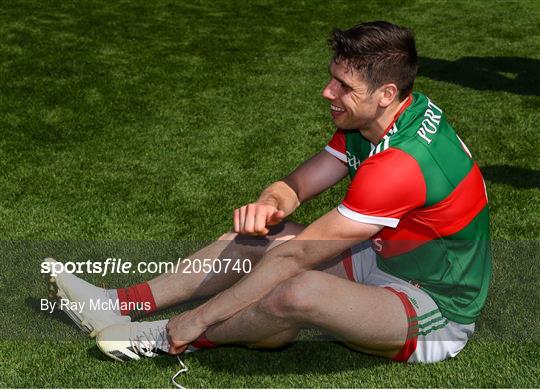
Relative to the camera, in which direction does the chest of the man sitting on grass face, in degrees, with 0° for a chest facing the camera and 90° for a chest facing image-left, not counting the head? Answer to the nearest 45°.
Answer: approximately 90°
